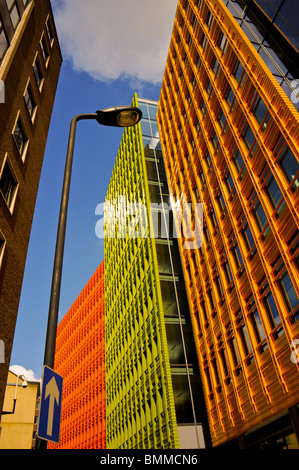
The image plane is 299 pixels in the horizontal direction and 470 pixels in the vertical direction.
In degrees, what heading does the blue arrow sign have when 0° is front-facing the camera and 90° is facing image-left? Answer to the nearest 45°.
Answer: approximately 315°

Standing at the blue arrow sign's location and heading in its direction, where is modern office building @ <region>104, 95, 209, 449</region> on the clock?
The modern office building is roughly at 8 o'clock from the blue arrow sign.

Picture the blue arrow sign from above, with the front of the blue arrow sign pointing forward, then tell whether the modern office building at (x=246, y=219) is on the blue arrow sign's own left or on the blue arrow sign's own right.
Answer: on the blue arrow sign's own left
